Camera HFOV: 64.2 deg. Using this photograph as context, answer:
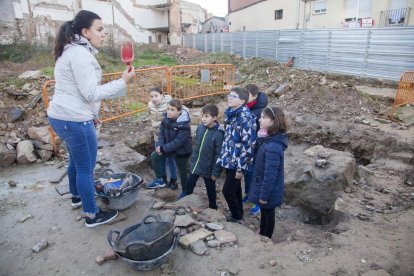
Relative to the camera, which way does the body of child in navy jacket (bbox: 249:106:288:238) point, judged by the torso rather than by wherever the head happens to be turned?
to the viewer's left

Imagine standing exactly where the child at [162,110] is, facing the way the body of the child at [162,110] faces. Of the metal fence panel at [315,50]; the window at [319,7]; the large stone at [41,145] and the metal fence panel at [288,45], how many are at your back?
3

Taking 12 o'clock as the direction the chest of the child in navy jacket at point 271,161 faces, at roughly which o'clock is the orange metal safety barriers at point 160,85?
The orange metal safety barriers is roughly at 2 o'clock from the child in navy jacket.

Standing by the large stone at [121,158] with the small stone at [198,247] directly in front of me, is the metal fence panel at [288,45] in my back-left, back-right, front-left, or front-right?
back-left

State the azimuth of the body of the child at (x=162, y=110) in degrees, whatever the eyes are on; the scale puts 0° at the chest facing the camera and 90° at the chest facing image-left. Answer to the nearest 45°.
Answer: approximately 45°

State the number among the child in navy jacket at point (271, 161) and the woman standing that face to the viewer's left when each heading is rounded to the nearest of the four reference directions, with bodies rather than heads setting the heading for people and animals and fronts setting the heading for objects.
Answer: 1

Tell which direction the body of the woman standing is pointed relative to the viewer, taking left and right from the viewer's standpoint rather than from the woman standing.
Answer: facing to the right of the viewer

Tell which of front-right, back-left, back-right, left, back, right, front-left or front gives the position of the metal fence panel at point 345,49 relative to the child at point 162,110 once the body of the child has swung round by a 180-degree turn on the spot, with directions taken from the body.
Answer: front

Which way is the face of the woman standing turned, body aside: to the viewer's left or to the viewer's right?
to the viewer's right
